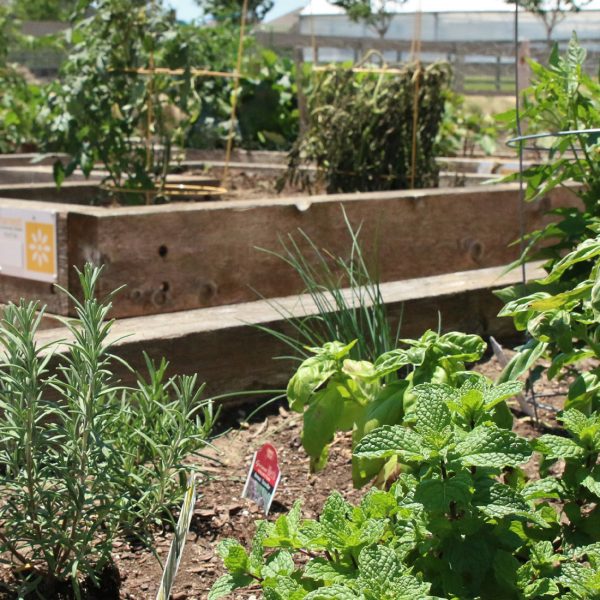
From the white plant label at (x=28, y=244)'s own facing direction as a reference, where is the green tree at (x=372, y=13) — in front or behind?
behind

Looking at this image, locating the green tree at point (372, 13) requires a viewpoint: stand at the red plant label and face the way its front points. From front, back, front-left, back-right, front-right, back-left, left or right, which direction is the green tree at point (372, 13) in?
back-right

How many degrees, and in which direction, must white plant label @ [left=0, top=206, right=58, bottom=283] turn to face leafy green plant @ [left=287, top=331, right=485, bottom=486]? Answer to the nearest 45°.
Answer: approximately 45° to its left

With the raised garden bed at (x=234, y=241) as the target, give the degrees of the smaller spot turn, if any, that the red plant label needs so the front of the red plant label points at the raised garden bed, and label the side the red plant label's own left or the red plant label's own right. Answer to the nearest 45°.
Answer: approximately 135° to the red plant label's own right

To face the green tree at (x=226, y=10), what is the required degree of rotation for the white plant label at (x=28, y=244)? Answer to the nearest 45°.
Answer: approximately 135° to its right

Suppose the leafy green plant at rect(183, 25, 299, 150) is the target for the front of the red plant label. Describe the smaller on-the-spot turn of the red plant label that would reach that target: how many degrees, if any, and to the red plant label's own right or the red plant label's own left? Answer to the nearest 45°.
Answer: approximately 135° to the red plant label's own right

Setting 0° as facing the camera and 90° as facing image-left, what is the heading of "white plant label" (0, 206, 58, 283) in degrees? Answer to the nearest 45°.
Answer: approximately 45°

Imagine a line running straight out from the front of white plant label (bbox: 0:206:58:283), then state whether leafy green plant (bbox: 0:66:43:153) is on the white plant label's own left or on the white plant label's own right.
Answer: on the white plant label's own right

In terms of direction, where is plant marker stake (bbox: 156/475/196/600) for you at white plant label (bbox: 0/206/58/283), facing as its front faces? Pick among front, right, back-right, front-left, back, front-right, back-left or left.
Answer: front-left

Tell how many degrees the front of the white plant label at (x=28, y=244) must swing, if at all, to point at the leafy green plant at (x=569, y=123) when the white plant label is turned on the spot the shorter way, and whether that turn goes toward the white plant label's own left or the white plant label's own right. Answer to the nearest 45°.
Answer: approximately 90° to the white plant label's own left

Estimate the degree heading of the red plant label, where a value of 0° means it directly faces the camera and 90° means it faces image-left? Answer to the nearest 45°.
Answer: approximately 45°
